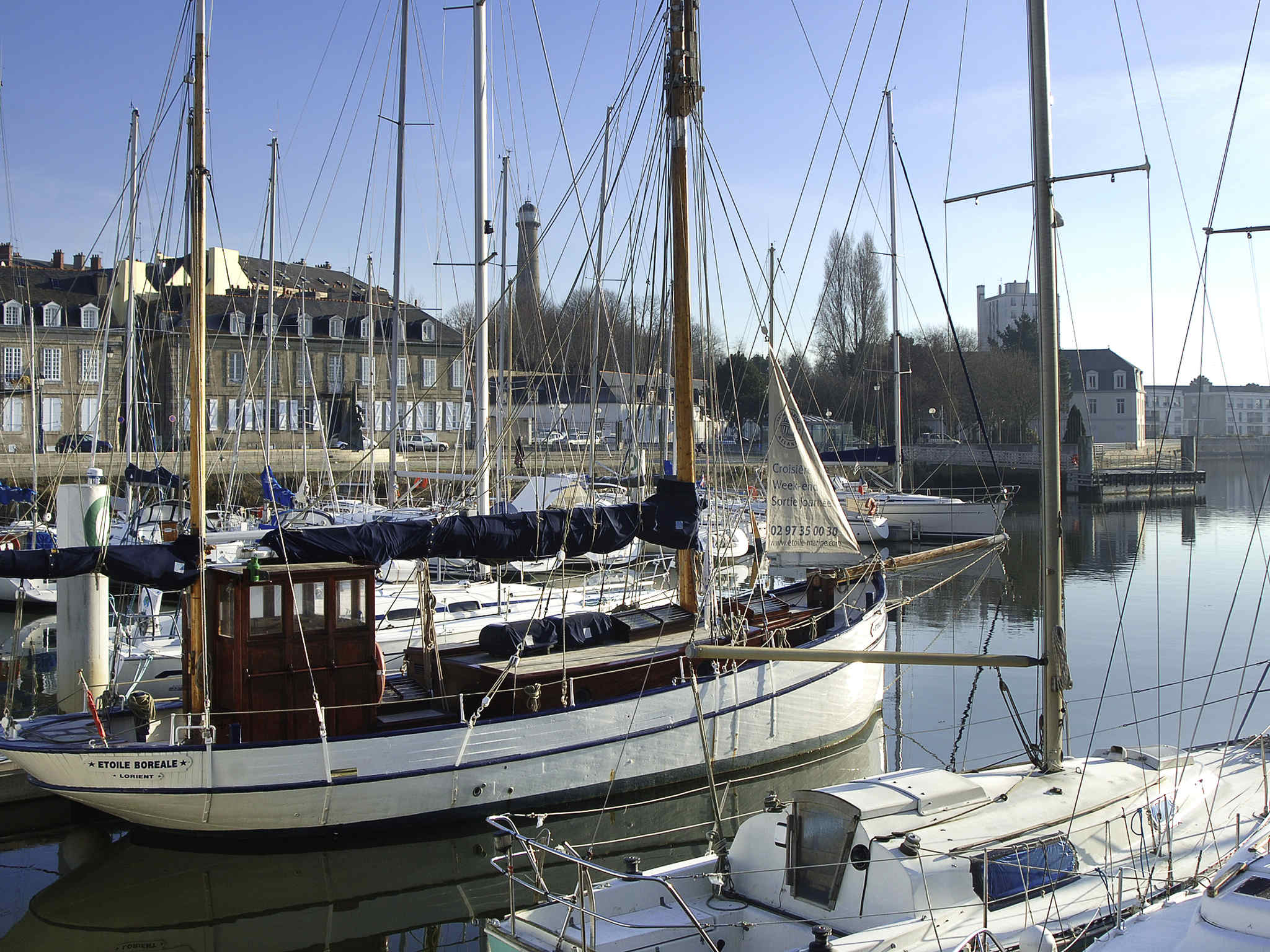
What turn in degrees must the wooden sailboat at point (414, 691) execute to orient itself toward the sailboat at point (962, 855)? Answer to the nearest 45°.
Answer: approximately 90° to its right

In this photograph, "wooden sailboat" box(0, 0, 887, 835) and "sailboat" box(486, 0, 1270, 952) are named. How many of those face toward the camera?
0

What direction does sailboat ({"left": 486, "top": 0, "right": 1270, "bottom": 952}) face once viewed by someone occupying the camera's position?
facing away from the viewer and to the right of the viewer

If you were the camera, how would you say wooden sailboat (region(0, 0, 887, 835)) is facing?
facing away from the viewer and to the right of the viewer

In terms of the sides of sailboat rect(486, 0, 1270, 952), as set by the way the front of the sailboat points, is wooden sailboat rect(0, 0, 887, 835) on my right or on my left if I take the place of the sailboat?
on my left

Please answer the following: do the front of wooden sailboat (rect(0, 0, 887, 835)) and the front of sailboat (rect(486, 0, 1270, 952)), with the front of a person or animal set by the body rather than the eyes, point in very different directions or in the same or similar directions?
same or similar directions
